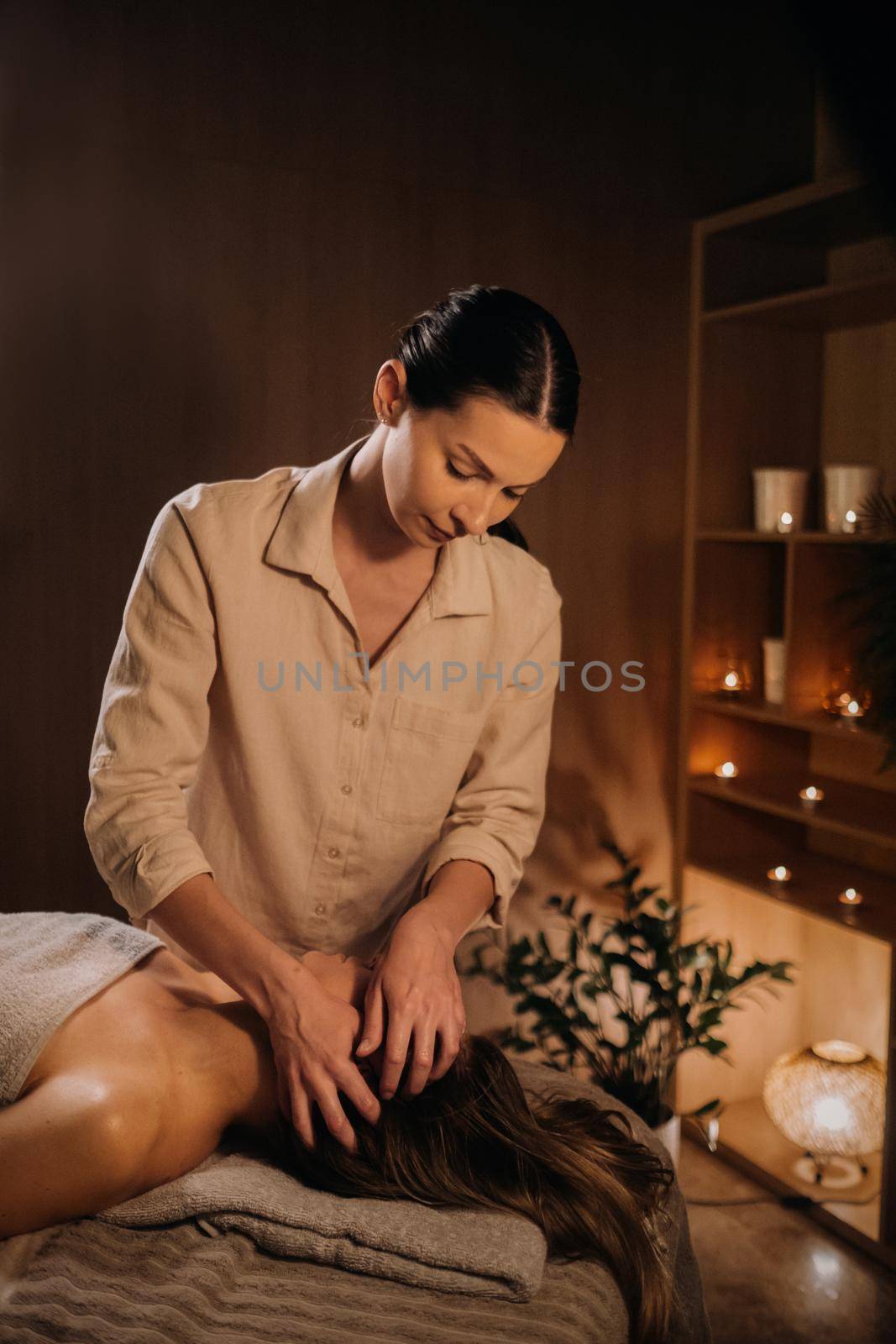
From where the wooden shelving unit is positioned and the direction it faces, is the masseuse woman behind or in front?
in front

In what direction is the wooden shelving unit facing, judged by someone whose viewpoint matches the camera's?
facing the viewer and to the left of the viewer

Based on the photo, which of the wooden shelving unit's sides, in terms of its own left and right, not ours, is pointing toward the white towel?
front

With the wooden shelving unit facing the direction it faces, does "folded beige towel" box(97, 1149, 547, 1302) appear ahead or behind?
ahead
